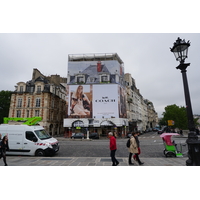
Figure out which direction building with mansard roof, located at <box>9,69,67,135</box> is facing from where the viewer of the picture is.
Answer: facing the viewer

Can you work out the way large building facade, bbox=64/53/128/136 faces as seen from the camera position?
facing the viewer

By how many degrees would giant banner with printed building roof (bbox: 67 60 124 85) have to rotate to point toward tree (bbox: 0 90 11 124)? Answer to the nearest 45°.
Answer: approximately 90° to its right

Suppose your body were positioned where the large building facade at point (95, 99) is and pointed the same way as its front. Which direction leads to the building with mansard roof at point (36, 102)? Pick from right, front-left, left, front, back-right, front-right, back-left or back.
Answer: right

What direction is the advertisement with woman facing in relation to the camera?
toward the camera

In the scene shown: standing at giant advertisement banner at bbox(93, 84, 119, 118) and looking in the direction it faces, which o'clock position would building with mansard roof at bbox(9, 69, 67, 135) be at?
The building with mansard roof is roughly at 3 o'clock from the giant advertisement banner.

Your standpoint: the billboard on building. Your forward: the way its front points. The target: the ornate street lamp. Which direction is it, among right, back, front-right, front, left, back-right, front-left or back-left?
front

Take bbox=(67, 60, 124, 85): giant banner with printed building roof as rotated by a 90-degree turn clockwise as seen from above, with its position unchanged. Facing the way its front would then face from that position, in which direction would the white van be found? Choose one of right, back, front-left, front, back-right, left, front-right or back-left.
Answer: left

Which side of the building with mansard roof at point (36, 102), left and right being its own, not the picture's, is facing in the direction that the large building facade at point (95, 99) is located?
left

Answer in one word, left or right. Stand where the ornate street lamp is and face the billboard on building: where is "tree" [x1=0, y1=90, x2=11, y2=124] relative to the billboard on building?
left

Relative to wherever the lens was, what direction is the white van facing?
facing the viewer and to the right of the viewer

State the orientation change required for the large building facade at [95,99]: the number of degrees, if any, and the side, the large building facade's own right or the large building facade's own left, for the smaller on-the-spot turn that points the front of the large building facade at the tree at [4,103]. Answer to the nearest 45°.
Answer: approximately 90° to the large building facade's own right
